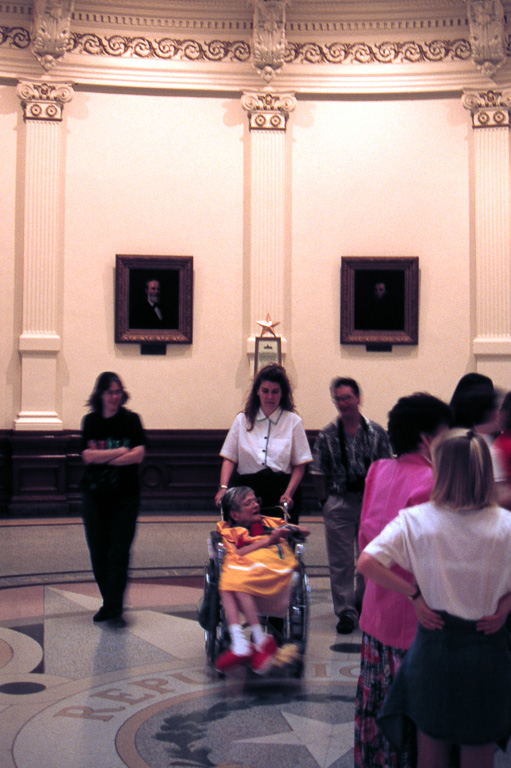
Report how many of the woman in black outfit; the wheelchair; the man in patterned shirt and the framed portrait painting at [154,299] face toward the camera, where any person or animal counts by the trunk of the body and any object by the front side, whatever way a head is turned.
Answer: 4

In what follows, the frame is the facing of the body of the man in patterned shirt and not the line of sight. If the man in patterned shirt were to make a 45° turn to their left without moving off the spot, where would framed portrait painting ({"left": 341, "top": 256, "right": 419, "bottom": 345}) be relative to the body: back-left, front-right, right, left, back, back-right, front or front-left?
back-left

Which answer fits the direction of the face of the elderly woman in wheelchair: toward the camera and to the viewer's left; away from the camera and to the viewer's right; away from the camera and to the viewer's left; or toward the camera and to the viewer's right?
toward the camera and to the viewer's right

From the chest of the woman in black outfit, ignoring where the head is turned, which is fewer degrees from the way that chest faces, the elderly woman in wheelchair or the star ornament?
the elderly woman in wheelchair

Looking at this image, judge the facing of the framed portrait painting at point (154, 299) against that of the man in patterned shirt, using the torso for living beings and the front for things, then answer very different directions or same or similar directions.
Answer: same or similar directions

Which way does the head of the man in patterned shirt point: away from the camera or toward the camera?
toward the camera

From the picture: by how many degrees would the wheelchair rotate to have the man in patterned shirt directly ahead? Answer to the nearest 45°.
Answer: approximately 135° to its left

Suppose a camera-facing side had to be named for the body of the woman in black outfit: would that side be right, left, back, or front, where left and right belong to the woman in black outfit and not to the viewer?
front

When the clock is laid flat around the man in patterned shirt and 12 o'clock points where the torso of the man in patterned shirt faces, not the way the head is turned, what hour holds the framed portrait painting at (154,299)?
The framed portrait painting is roughly at 5 o'clock from the man in patterned shirt.

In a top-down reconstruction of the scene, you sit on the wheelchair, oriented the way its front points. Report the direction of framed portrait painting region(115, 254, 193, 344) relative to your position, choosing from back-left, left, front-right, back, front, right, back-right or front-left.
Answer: back

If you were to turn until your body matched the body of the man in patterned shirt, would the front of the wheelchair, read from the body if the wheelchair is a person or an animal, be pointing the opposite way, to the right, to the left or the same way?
the same way

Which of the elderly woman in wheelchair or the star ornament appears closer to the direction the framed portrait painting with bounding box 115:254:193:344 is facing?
the elderly woman in wheelchair

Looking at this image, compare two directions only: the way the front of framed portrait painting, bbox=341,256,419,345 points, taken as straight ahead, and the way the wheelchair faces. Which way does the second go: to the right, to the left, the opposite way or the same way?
the same way
